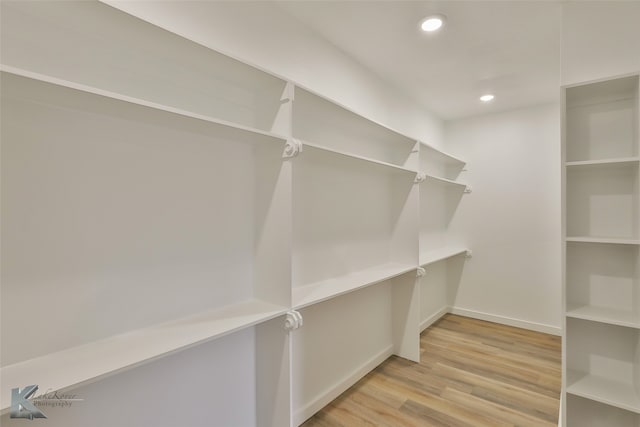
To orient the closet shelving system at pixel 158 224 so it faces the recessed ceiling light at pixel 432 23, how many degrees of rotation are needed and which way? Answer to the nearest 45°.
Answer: approximately 45° to its left

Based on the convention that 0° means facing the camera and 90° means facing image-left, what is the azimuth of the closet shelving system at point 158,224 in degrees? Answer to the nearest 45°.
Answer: approximately 315°

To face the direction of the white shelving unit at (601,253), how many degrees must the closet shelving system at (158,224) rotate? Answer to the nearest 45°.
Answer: approximately 45° to its left
